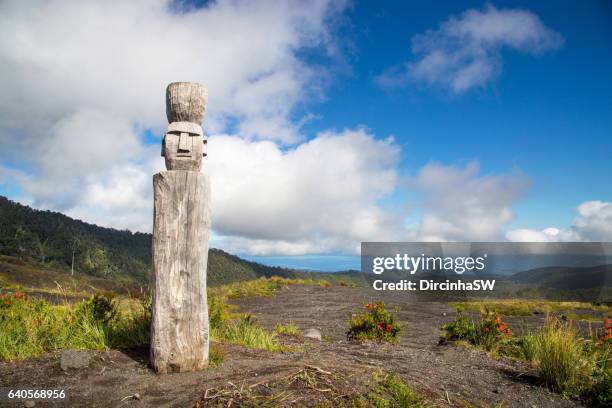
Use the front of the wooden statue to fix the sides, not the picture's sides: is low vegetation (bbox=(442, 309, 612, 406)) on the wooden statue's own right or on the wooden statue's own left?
on the wooden statue's own left

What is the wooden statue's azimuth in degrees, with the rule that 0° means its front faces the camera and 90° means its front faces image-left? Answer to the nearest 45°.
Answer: approximately 0°

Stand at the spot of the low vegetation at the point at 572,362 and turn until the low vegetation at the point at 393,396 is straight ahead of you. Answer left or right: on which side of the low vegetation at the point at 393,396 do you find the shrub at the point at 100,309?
right

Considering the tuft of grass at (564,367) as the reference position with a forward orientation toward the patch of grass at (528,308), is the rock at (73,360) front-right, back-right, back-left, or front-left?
back-left

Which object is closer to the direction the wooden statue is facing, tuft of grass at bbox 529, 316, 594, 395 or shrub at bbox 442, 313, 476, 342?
the tuft of grass

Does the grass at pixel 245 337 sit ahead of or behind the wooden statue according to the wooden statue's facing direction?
behind

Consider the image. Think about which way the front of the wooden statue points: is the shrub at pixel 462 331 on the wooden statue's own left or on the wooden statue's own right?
on the wooden statue's own left
